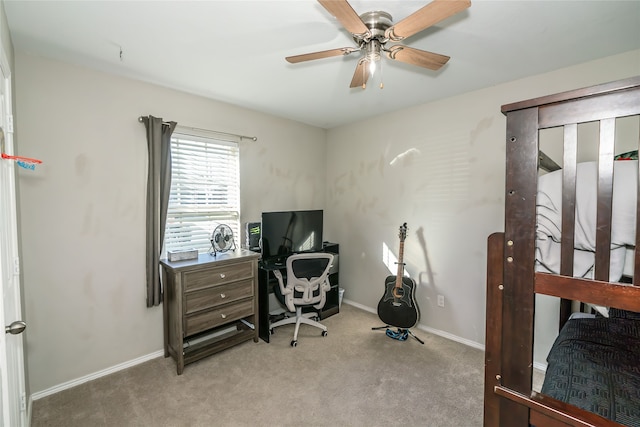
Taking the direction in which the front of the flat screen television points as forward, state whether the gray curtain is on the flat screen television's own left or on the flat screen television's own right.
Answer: on the flat screen television's own right

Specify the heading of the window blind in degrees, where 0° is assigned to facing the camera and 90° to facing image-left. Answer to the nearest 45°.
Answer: approximately 315°

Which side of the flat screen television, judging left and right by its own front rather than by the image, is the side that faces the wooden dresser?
right

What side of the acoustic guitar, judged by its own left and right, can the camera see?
front

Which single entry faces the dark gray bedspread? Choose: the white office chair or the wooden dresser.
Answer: the wooden dresser

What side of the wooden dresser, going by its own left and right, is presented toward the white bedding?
front

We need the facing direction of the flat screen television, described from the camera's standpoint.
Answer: facing the viewer and to the right of the viewer

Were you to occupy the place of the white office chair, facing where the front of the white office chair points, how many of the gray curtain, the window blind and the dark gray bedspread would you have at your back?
1

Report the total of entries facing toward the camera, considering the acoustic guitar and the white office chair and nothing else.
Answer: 1

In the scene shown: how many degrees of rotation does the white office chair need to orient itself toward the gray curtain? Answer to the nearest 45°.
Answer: approximately 45° to its left

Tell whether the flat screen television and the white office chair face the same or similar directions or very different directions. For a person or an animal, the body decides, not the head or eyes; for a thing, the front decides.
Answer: very different directions

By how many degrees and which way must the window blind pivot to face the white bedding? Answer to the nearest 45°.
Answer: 0° — it already faces it

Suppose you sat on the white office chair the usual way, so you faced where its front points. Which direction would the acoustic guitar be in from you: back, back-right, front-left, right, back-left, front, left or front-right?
back-right

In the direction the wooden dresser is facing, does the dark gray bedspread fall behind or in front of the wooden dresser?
in front
